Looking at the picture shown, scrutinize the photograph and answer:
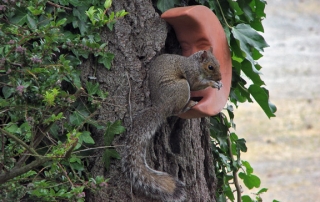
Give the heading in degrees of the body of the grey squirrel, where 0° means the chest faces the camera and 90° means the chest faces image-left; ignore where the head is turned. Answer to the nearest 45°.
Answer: approximately 270°
